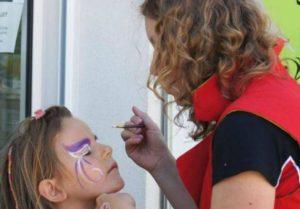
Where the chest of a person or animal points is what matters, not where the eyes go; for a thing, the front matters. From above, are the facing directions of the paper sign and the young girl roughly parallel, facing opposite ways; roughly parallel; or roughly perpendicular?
roughly perpendicular

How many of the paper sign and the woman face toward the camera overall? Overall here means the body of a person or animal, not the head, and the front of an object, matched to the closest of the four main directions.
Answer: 1

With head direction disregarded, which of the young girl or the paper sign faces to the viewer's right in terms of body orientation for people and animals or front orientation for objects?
the young girl

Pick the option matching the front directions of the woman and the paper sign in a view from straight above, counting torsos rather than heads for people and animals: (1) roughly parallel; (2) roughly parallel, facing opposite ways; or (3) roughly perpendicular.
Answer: roughly perpendicular

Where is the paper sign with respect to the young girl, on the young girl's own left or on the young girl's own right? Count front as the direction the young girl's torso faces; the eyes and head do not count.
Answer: on the young girl's own left

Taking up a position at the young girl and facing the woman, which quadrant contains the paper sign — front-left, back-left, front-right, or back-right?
back-left

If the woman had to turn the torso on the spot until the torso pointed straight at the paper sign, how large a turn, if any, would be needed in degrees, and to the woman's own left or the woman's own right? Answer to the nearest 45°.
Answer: approximately 45° to the woman's own right

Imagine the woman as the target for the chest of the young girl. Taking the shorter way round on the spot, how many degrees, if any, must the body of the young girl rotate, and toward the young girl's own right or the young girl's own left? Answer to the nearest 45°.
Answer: approximately 45° to the young girl's own right

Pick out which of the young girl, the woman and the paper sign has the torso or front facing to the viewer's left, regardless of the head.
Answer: the woman

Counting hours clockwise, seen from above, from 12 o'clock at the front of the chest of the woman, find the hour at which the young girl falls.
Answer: The young girl is roughly at 1 o'clock from the woman.

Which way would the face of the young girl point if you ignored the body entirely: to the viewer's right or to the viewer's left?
to the viewer's right

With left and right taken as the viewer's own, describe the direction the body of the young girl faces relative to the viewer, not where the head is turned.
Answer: facing to the right of the viewer

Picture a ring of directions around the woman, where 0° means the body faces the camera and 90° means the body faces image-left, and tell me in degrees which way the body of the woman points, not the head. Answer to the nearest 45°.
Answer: approximately 90°

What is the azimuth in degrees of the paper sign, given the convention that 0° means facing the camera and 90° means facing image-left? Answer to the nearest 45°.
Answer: approximately 0°
